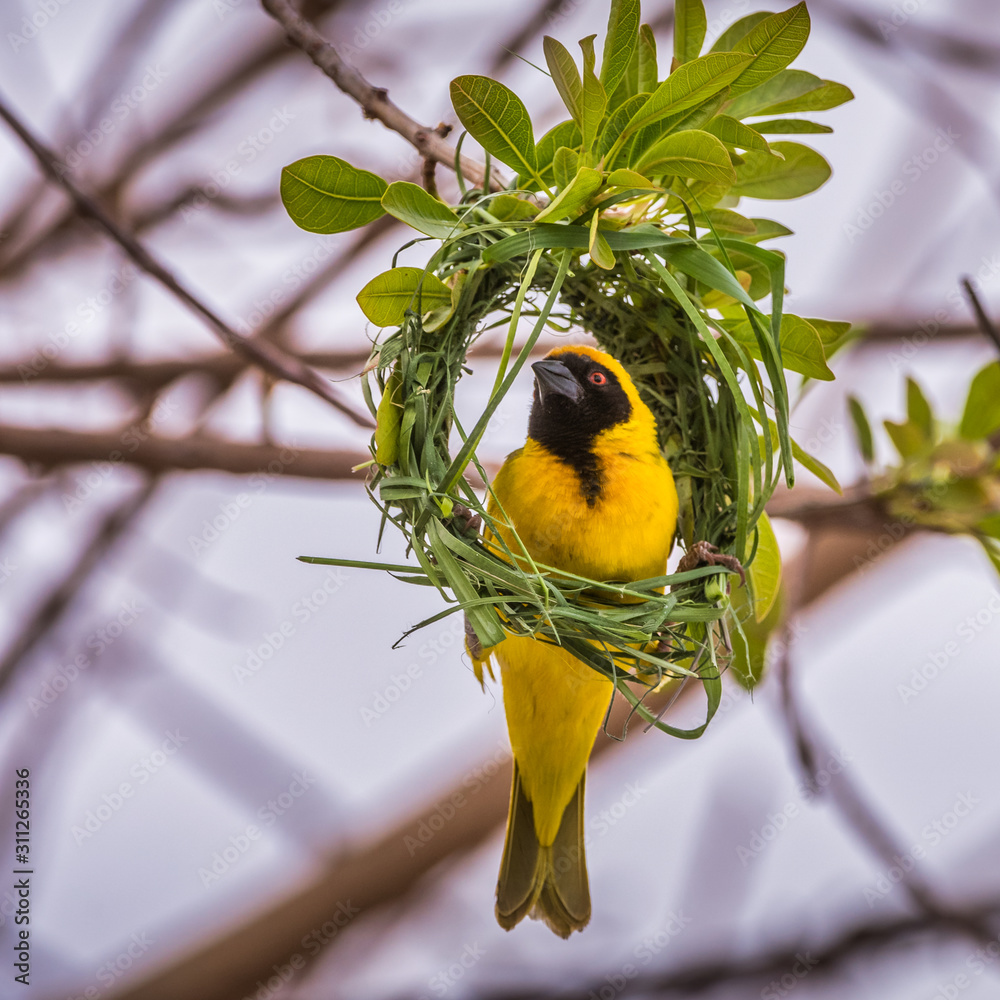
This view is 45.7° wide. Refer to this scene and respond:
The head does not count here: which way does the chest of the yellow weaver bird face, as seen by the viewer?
toward the camera

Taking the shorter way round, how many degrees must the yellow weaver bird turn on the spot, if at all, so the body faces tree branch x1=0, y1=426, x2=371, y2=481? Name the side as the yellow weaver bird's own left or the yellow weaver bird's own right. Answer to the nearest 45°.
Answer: approximately 90° to the yellow weaver bird's own right
